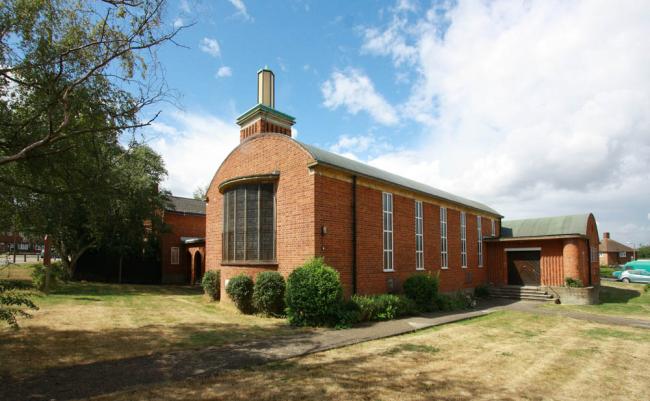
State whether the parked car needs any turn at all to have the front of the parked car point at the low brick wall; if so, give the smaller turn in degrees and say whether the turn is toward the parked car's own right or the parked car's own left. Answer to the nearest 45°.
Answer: approximately 90° to the parked car's own left

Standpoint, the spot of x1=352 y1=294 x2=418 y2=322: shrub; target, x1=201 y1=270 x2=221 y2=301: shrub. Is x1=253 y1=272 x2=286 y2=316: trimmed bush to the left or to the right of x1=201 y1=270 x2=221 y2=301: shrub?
left

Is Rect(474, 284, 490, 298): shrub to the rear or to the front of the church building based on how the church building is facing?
to the rear

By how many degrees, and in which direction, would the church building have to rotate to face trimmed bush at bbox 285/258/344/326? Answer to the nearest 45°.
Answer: approximately 45° to its left

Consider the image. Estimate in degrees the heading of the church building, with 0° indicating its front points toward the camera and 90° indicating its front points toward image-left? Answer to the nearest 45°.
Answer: approximately 45°

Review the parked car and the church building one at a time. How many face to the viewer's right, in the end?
0

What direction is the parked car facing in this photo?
to the viewer's left
